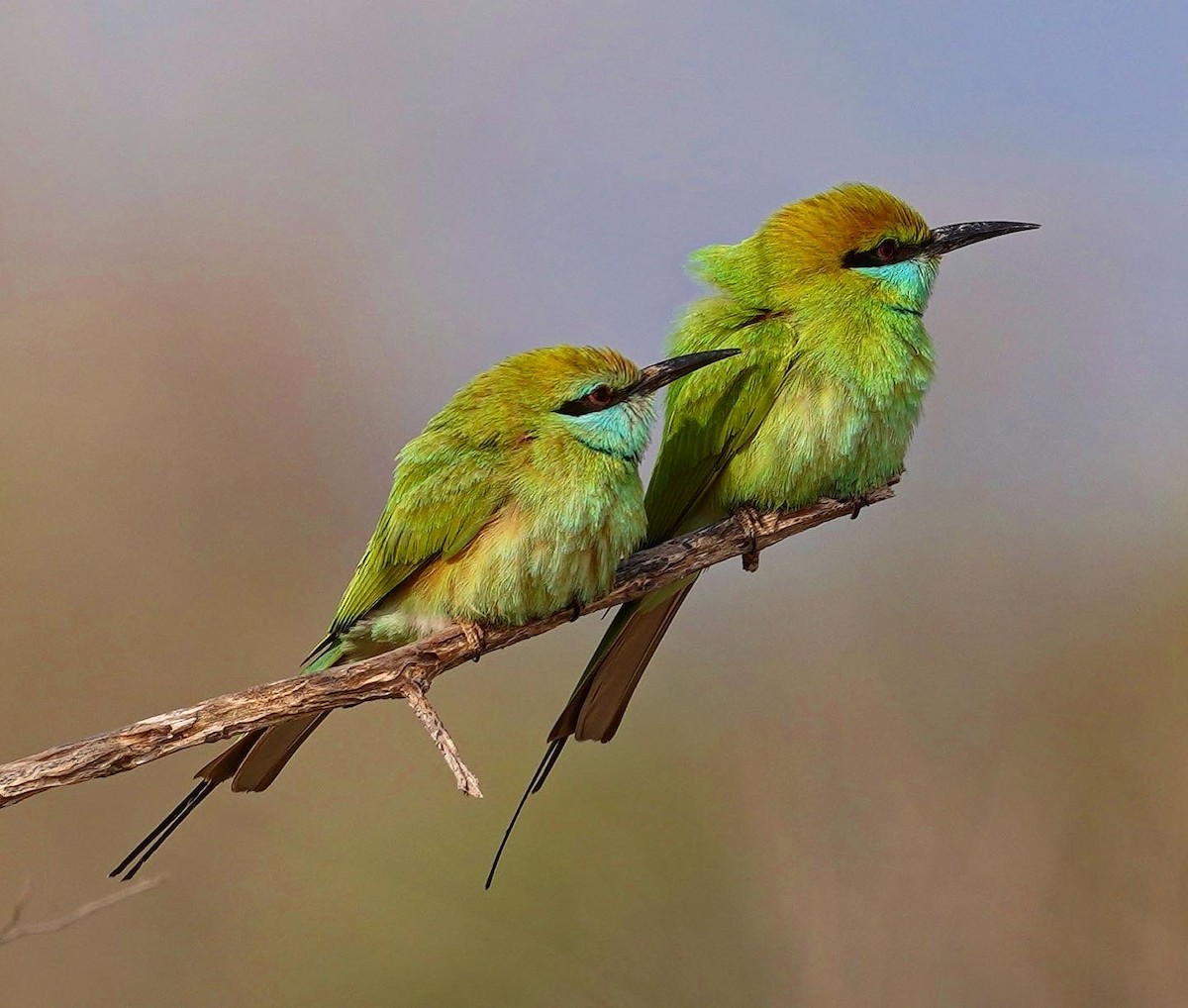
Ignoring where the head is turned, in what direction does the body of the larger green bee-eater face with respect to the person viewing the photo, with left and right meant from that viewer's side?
facing to the right of the viewer

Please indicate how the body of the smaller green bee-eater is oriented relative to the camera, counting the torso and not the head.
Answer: to the viewer's right

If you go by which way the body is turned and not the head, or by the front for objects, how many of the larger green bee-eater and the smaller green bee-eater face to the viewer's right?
2
